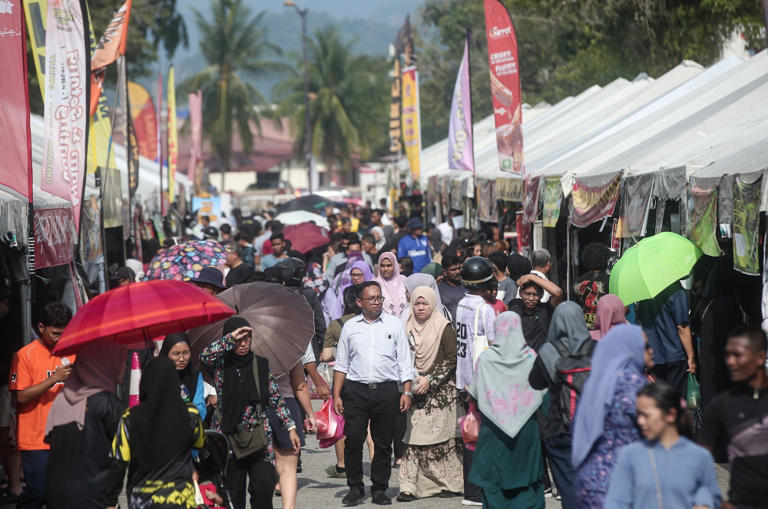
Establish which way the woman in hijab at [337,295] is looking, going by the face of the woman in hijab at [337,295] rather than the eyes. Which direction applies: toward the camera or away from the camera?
toward the camera

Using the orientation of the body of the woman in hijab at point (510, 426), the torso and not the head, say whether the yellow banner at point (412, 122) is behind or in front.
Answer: in front

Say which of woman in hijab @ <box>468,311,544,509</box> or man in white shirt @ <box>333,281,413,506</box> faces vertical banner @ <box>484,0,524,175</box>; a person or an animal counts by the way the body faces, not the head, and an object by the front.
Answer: the woman in hijab

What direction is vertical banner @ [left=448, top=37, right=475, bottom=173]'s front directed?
toward the camera

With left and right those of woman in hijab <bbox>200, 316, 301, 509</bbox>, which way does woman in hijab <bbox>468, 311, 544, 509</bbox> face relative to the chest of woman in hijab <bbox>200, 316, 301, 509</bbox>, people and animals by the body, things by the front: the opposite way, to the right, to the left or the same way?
the opposite way

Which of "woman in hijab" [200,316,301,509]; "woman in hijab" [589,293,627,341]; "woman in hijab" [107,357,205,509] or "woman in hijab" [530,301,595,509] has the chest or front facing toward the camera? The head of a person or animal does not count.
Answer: "woman in hijab" [200,316,301,509]

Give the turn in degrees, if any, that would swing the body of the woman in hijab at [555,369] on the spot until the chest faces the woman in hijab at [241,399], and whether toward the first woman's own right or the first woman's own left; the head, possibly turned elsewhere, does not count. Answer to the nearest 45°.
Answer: approximately 135° to the first woman's own left

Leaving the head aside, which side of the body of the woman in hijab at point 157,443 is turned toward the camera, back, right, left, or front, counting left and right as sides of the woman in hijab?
back

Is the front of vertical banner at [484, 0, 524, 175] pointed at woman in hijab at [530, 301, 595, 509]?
yes

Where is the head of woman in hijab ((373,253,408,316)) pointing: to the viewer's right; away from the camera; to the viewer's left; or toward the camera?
toward the camera

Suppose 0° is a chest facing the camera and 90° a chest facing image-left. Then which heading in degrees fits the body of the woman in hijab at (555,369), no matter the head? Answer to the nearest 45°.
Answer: approximately 225°

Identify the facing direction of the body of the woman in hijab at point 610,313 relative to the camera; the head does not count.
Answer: away from the camera

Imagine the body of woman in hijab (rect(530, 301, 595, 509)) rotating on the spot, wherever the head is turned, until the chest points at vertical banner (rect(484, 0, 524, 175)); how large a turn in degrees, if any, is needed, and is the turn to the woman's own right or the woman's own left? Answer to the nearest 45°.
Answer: approximately 45° to the woman's own left

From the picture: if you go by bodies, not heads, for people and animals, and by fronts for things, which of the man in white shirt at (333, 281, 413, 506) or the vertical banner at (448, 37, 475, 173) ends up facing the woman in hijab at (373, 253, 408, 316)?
the vertical banner

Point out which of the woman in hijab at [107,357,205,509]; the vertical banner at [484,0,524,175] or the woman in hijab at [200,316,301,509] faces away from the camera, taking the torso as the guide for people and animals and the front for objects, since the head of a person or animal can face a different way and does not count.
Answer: the woman in hijab at [107,357,205,509]

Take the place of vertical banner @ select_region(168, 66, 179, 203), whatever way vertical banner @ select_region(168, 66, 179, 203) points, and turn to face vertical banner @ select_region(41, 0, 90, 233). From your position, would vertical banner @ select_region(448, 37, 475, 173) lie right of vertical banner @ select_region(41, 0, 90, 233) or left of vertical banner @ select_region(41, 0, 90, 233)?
left

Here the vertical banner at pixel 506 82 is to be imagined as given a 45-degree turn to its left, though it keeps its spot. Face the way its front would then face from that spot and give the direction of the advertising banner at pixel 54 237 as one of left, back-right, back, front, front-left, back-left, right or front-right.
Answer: right

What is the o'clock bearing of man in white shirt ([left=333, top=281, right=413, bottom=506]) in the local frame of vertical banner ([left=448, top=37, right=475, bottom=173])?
The man in white shirt is roughly at 12 o'clock from the vertical banner.

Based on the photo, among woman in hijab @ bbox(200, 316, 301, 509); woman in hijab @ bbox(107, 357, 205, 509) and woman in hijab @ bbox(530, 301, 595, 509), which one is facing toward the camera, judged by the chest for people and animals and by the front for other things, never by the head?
woman in hijab @ bbox(200, 316, 301, 509)
